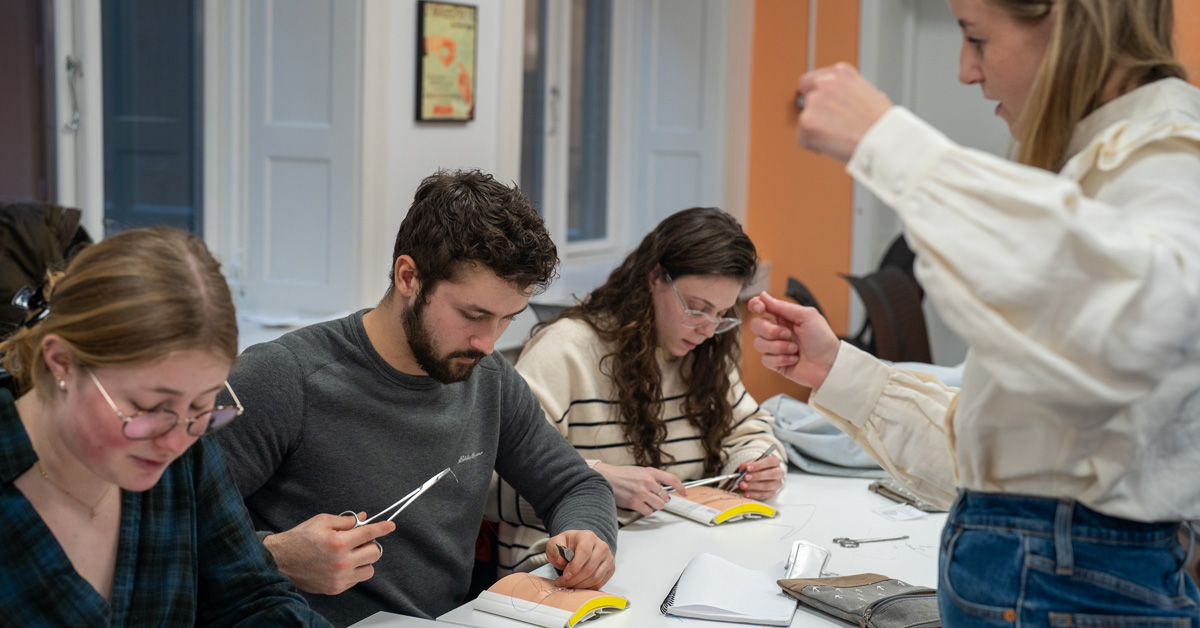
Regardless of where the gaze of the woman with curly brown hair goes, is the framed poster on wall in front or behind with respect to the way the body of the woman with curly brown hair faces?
behind

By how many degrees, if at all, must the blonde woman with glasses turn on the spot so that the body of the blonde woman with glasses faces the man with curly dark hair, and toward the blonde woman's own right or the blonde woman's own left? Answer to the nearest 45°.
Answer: approximately 90° to the blonde woman's own left

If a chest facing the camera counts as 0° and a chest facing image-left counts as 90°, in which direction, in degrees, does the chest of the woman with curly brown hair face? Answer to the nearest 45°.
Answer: approximately 315°

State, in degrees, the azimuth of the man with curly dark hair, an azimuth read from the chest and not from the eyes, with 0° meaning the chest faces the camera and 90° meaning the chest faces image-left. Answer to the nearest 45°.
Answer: approximately 315°

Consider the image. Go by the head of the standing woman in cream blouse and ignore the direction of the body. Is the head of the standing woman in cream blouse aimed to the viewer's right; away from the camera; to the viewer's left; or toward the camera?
to the viewer's left

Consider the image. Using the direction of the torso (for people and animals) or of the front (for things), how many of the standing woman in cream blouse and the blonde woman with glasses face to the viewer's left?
1

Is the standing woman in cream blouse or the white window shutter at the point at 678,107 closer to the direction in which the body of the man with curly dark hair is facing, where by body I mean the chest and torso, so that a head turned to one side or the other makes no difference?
the standing woman in cream blouse

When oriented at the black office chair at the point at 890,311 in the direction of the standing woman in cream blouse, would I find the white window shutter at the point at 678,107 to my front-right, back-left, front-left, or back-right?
back-right

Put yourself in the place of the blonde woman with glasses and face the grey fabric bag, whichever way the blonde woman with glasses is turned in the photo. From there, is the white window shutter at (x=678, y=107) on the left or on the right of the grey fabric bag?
left

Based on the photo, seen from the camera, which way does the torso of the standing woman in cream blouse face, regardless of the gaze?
to the viewer's left
